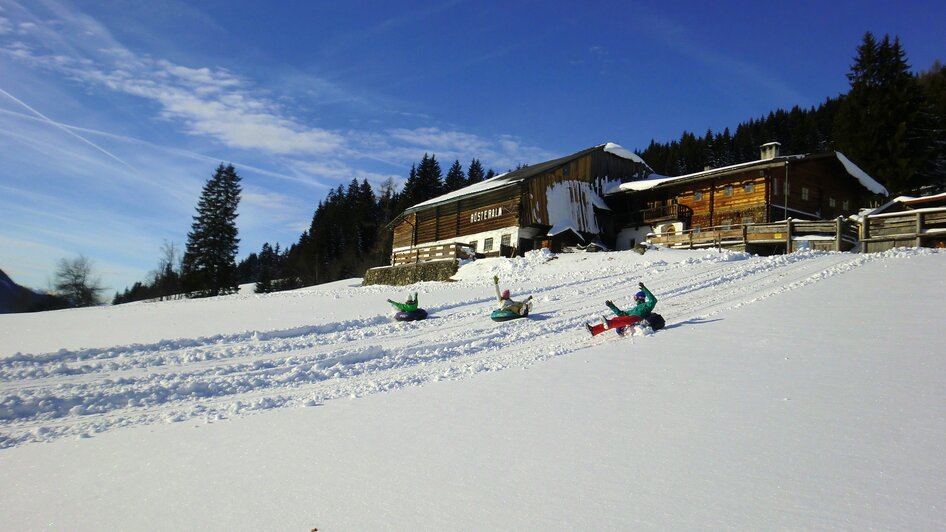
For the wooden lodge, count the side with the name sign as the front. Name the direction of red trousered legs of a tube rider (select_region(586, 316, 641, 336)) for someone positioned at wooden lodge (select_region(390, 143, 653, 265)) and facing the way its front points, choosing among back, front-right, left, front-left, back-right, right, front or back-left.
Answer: front-left

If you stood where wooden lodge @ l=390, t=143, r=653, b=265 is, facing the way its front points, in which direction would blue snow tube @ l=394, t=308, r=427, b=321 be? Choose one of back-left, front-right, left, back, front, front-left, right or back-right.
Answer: front-left

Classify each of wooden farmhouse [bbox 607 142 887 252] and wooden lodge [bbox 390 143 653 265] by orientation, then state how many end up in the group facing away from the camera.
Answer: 0

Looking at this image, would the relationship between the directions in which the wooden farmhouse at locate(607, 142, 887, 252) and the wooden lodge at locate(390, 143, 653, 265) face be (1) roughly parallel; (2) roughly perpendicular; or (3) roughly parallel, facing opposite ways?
roughly parallel

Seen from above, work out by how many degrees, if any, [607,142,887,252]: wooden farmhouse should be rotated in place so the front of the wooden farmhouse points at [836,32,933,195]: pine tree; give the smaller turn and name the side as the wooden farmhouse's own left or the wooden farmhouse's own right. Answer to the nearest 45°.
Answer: approximately 180°

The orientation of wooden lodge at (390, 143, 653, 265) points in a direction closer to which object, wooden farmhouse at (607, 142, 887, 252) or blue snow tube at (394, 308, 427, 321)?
the blue snow tube

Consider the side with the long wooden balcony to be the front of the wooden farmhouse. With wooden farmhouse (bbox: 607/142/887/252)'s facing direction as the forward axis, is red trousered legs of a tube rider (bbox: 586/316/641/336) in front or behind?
in front

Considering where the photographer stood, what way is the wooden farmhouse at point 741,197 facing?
facing the viewer and to the left of the viewer
